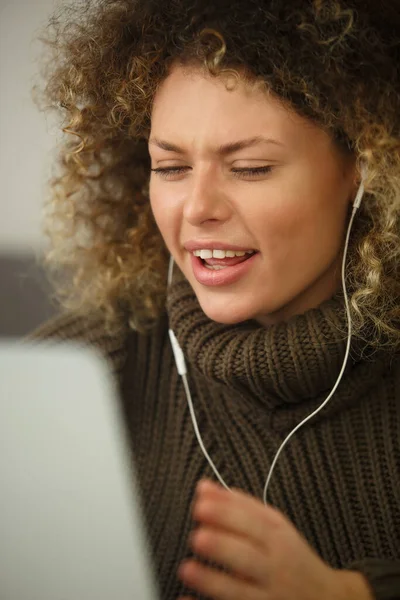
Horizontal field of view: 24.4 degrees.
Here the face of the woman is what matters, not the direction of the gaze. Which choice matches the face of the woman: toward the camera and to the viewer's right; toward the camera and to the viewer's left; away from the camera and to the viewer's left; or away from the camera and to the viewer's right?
toward the camera and to the viewer's left

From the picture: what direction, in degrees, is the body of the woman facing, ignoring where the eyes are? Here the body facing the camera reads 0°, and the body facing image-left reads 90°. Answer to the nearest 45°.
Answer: approximately 45°
